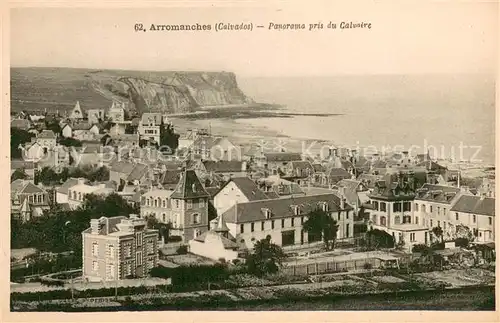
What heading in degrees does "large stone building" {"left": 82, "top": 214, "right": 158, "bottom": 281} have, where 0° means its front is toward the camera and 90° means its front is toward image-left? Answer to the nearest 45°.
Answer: approximately 315°

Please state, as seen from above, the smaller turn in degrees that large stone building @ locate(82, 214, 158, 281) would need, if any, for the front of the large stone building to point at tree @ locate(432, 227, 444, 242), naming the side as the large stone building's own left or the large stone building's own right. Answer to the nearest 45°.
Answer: approximately 45° to the large stone building's own left
